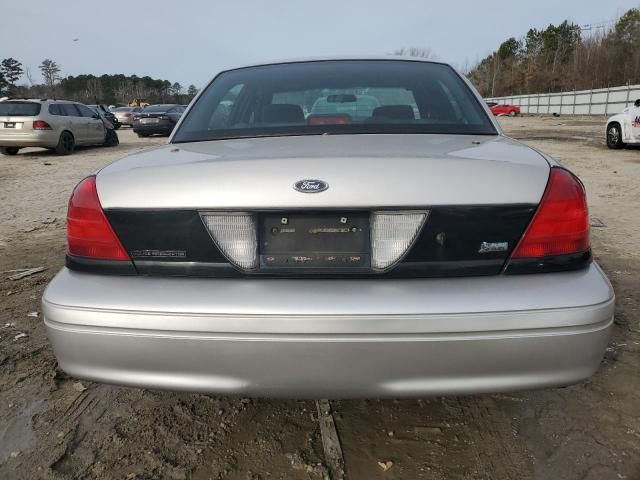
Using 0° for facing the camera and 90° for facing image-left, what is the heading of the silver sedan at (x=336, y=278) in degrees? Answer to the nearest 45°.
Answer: approximately 180°

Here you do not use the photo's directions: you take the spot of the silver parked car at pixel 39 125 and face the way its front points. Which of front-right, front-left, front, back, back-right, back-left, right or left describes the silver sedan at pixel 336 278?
back-right

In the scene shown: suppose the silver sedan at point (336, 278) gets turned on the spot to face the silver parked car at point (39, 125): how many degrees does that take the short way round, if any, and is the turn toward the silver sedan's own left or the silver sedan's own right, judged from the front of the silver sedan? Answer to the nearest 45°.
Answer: approximately 45° to the silver sedan's own left

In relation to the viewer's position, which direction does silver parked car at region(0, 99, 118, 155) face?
facing away from the viewer and to the right of the viewer
